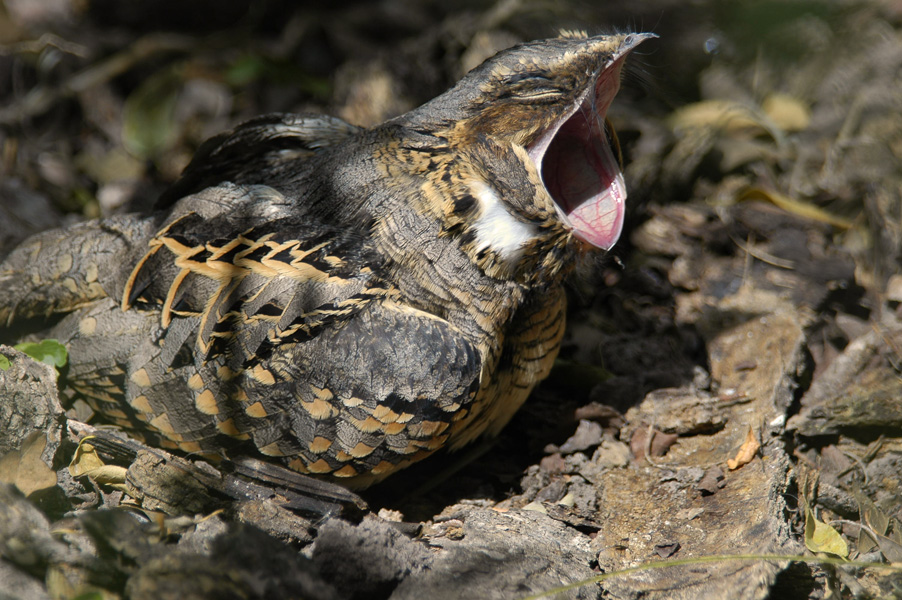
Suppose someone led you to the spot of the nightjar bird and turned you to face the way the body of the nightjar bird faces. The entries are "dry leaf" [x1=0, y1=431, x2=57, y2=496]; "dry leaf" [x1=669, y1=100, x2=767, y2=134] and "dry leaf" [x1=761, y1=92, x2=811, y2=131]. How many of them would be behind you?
1

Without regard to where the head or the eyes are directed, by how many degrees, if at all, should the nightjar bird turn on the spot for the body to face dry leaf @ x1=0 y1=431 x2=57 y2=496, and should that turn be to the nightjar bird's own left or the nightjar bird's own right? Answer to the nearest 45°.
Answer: approximately 180°

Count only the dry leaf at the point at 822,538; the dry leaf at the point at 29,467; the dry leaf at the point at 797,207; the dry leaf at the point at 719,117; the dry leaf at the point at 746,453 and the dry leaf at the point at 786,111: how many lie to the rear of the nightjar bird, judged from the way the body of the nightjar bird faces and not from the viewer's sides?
1

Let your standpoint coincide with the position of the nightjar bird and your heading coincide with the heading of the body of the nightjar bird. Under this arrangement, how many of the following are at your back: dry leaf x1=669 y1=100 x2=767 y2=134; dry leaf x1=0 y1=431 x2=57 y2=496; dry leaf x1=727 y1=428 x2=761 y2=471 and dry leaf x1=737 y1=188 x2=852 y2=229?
1

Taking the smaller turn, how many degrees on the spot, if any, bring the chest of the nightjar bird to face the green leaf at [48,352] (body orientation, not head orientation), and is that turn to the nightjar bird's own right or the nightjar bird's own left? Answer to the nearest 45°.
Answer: approximately 180°

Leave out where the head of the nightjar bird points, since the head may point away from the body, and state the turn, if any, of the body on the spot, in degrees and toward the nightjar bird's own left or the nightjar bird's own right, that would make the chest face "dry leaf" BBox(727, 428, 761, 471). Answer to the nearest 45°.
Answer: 0° — it already faces it

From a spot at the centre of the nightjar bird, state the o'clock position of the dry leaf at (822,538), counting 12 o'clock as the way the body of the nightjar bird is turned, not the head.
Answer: The dry leaf is roughly at 1 o'clock from the nightjar bird.

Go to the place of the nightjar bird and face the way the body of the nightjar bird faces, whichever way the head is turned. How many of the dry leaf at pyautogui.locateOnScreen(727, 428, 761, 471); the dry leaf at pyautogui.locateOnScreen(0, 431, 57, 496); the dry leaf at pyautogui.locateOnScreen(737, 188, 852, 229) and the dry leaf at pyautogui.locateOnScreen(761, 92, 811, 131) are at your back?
1

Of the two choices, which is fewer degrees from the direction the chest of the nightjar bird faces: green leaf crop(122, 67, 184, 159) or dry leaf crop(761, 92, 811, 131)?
the dry leaf

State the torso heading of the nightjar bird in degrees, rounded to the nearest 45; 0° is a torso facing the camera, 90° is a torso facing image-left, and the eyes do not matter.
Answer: approximately 270°

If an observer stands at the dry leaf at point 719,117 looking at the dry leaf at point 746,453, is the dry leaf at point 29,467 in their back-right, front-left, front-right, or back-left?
front-right

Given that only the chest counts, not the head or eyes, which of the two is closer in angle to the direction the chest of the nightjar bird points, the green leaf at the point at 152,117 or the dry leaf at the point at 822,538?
the dry leaf

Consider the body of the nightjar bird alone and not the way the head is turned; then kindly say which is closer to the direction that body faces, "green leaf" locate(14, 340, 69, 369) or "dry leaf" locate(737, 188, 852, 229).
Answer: the dry leaf

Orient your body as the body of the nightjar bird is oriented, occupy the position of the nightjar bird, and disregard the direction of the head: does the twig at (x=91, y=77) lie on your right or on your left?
on your left

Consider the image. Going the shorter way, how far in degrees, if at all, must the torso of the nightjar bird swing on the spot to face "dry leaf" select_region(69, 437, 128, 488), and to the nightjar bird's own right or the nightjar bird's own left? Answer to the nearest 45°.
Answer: approximately 180°

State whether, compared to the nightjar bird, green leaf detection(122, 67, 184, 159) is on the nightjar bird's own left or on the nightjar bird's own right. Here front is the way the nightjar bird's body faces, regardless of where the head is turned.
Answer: on the nightjar bird's own left
